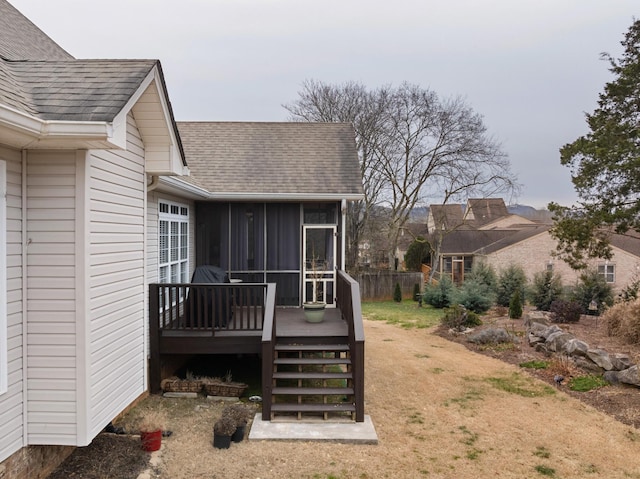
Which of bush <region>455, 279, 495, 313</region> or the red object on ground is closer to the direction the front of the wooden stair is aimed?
the red object on ground

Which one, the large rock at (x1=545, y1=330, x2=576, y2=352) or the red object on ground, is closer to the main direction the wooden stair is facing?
the red object on ground

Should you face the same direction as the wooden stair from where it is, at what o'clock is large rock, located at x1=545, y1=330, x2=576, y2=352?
The large rock is roughly at 8 o'clock from the wooden stair.

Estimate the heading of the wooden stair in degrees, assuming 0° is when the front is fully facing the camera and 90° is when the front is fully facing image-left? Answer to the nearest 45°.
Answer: approximately 0°

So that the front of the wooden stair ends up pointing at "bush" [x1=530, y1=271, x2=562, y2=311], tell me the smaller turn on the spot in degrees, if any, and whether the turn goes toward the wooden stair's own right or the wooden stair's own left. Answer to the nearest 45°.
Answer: approximately 135° to the wooden stair's own left

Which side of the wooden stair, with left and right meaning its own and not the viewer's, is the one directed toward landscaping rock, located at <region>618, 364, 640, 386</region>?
left

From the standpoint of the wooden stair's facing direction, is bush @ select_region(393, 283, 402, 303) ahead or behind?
behind

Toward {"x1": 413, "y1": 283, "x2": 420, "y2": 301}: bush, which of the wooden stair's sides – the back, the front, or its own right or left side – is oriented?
back

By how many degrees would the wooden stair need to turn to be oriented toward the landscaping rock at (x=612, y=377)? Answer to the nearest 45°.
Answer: approximately 90° to its left

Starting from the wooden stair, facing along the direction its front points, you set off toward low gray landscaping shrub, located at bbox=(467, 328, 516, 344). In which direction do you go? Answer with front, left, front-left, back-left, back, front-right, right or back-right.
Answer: back-left

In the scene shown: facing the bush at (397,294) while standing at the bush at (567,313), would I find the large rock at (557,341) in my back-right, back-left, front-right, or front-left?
back-left
